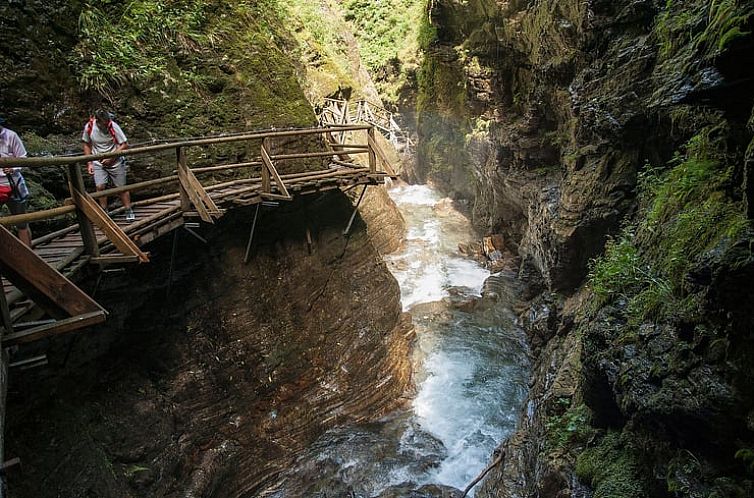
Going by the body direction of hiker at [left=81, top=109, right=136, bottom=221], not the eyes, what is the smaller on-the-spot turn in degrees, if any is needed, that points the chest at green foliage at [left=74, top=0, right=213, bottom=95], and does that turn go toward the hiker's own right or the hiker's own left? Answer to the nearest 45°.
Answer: approximately 180°

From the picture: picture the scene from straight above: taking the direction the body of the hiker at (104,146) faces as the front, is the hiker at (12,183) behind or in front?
in front

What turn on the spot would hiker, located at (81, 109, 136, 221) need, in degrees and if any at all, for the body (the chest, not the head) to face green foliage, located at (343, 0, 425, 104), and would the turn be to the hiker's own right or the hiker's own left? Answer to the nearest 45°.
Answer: approximately 135° to the hiker's own left

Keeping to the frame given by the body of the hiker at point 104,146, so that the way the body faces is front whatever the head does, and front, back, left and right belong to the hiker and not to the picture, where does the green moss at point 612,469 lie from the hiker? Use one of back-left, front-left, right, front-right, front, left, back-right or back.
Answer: front-left

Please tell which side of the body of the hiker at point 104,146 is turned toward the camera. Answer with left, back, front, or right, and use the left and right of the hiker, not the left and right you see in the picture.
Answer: front

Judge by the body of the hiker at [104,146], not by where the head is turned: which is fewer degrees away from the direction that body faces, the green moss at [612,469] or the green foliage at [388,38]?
the green moss
